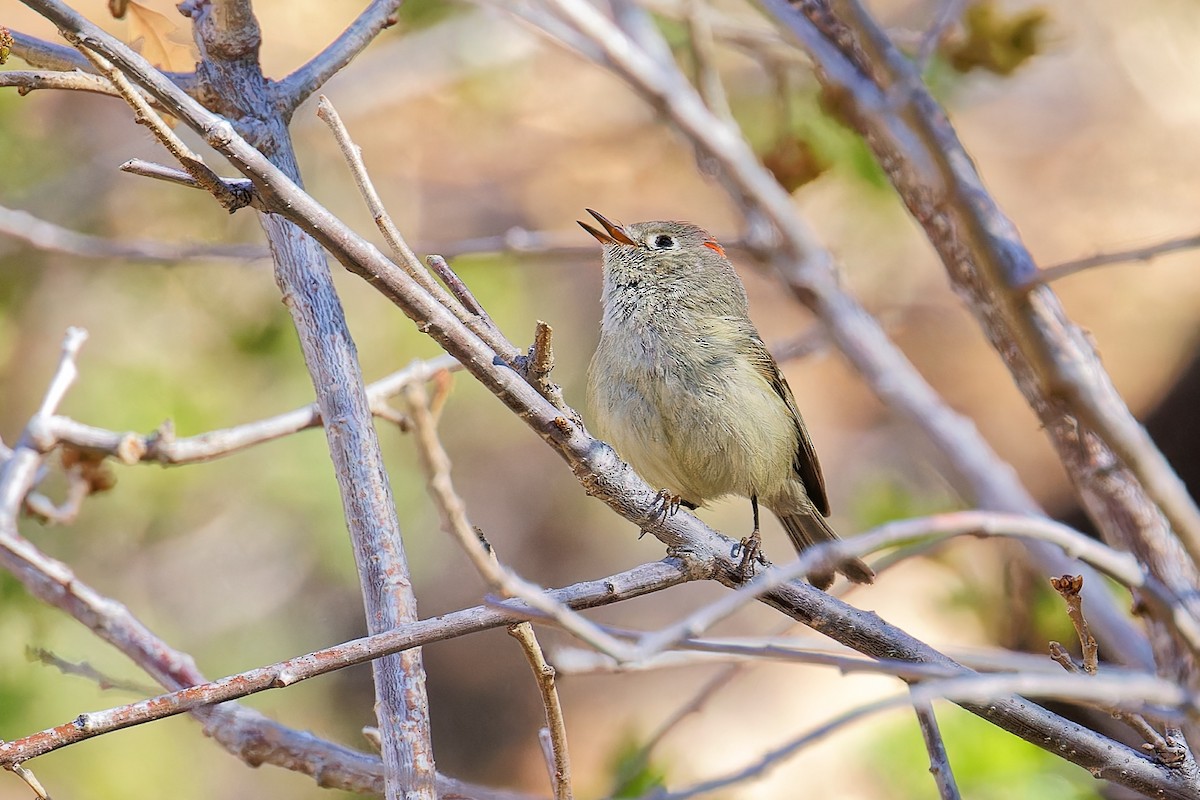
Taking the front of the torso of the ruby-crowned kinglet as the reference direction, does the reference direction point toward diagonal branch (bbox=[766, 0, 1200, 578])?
no

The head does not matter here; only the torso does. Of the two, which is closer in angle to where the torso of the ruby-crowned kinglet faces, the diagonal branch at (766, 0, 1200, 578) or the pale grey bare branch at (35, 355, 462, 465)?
the pale grey bare branch

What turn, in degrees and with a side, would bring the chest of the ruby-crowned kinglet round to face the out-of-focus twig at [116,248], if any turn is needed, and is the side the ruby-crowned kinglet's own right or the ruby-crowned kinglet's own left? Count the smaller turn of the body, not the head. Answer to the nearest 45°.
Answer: approximately 45° to the ruby-crowned kinglet's own right

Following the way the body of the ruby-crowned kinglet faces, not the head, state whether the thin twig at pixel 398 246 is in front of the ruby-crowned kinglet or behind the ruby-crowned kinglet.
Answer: in front

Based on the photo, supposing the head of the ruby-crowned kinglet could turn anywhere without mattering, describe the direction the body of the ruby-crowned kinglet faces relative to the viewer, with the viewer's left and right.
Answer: facing the viewer and to the left of the viewer
